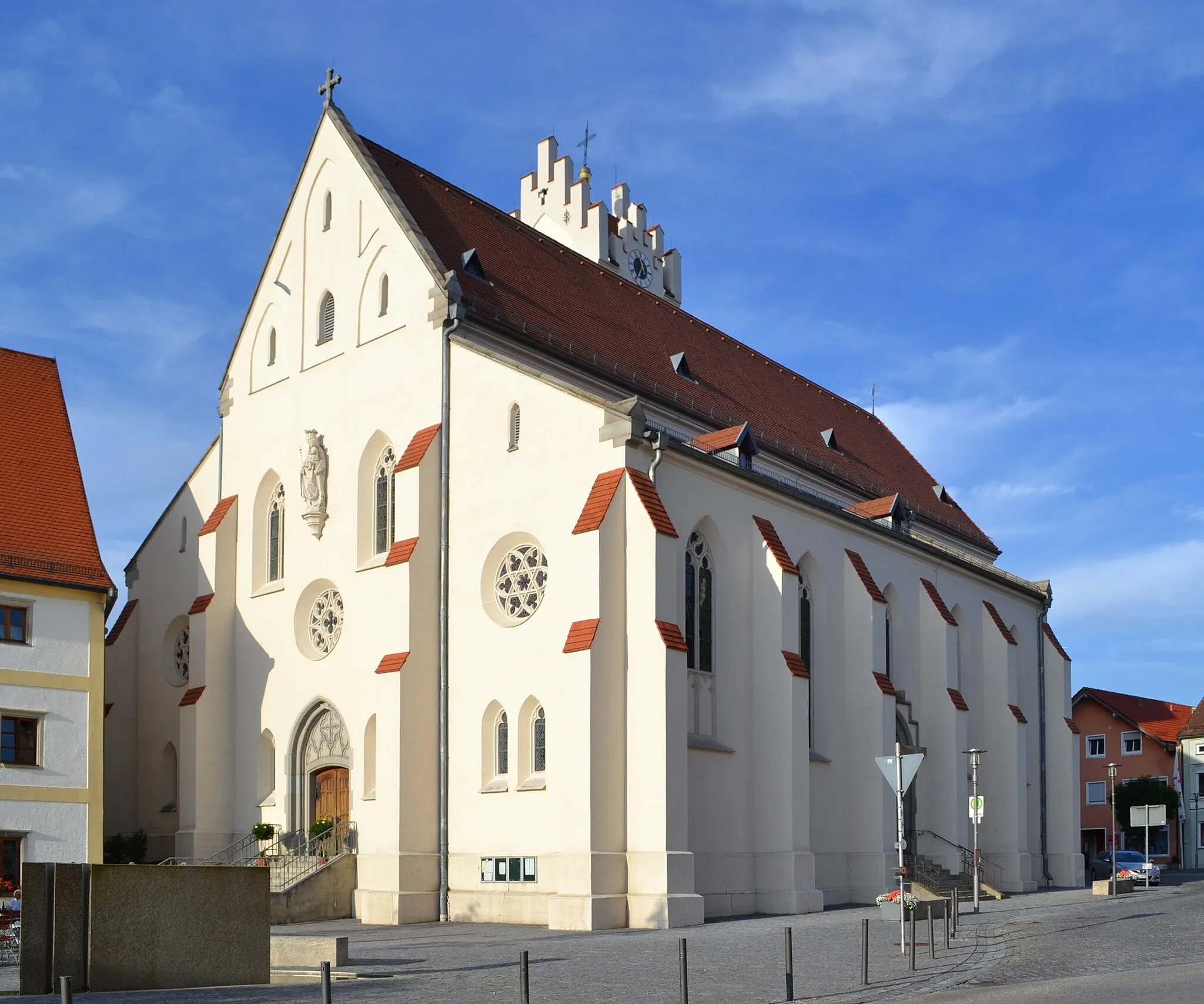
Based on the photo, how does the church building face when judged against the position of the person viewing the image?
facing the viewer and to the left of the viewer
